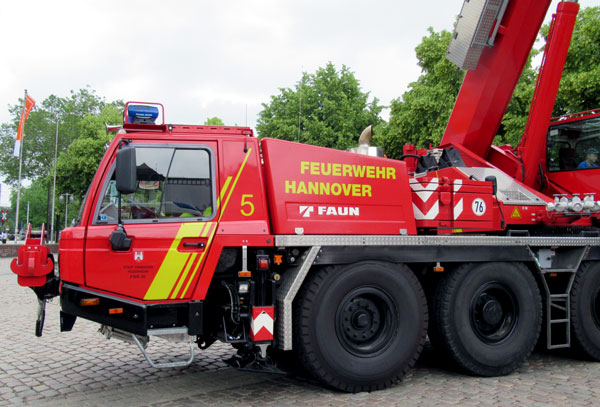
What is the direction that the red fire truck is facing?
to the viewer's left

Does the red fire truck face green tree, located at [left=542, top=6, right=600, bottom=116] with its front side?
no

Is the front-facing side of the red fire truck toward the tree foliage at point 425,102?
no

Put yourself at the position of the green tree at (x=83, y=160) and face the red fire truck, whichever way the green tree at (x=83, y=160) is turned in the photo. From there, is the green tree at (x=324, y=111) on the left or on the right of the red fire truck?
left

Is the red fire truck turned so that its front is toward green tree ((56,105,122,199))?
no

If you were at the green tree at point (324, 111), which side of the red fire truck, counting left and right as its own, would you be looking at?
right
